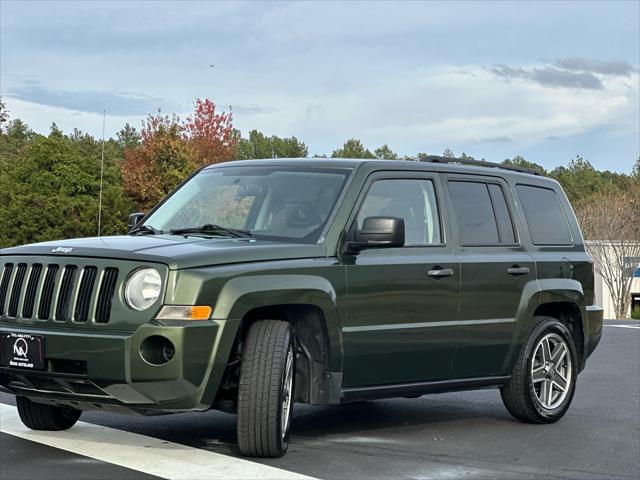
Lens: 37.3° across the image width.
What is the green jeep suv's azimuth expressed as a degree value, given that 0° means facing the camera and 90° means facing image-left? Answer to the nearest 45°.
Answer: approximately 45°
